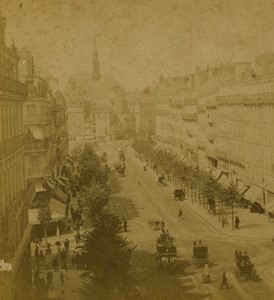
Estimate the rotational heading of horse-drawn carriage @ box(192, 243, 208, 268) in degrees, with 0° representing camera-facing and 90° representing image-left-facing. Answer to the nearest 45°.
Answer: approximately 180°

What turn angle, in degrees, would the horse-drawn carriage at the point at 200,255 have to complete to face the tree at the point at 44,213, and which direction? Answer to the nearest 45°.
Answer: approximately 90° to its left

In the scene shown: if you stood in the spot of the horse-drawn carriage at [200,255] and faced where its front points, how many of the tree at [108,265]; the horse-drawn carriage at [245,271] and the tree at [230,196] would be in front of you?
1

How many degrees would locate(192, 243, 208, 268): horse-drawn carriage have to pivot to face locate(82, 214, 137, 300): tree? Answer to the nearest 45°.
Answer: approximately 135° to its left

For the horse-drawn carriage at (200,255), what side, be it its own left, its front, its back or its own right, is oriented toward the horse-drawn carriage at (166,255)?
left

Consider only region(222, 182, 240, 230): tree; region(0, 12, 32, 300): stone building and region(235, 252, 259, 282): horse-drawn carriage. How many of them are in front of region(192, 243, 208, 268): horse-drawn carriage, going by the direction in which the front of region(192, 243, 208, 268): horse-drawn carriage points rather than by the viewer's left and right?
1

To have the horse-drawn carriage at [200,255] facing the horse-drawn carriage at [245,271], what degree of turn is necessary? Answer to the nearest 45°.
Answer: approximately 135° to its right

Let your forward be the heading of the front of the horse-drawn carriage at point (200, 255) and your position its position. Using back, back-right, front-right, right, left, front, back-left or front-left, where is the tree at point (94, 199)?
front-left
